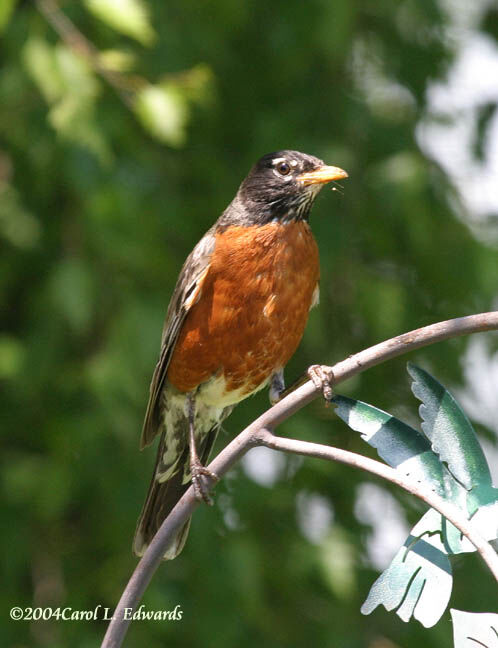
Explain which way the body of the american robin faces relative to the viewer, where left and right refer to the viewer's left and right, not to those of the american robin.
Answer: facing the viewer and to the right of the viewer
